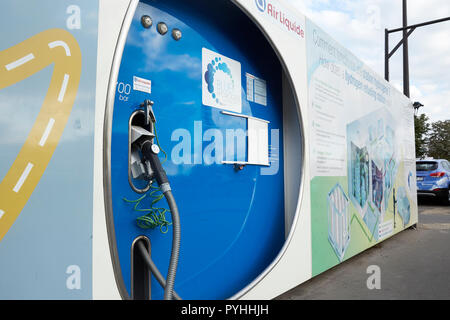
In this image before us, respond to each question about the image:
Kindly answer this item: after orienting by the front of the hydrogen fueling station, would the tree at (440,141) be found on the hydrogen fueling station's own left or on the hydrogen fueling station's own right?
on the hydrogen fueling station's own left

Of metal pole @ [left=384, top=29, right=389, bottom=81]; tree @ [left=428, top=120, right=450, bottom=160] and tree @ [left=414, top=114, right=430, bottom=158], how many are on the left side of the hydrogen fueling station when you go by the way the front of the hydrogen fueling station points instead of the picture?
3

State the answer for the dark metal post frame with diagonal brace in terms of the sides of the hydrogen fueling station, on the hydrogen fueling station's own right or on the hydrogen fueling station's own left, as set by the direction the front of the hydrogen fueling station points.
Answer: on the hydrogen fueling station's own left

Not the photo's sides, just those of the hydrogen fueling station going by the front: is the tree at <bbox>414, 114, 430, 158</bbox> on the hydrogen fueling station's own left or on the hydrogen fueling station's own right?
on the hydrogen fueling station's own left

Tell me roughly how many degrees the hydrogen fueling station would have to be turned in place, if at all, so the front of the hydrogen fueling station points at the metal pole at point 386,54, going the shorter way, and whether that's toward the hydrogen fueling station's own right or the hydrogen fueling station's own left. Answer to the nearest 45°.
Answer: approximately 90° to the hydrogen fueling station's own left

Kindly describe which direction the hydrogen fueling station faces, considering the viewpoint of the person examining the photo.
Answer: facing the viewer and to the right of the viewer
